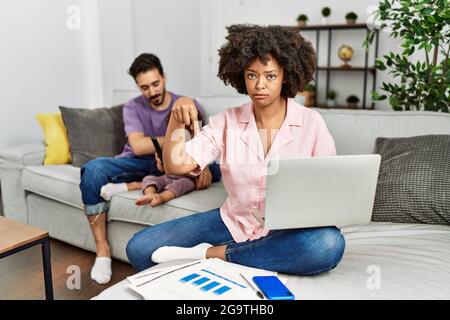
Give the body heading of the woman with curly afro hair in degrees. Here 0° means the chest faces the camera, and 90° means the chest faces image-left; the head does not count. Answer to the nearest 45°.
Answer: approximately 0°

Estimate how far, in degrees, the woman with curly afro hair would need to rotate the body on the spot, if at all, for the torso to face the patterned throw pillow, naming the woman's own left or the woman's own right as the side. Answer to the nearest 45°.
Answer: approximately 90° to the woman's own left
